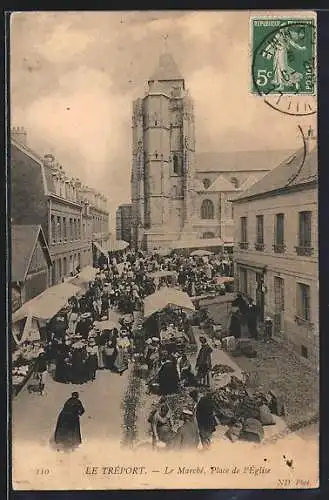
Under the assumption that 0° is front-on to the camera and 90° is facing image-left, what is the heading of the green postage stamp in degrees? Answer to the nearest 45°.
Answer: approximately 0°
